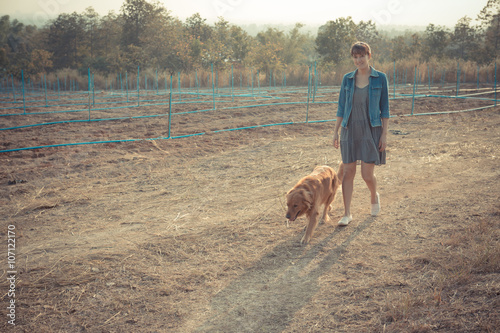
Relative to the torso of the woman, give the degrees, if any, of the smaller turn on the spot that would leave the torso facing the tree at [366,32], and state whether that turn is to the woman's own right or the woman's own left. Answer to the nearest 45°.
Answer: approximately 180°

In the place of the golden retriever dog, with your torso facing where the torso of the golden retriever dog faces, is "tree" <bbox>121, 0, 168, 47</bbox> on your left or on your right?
on your right

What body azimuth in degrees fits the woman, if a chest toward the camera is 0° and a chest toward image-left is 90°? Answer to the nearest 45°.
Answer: approximately 0°

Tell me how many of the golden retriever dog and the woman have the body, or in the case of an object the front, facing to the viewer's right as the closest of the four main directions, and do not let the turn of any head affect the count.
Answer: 0

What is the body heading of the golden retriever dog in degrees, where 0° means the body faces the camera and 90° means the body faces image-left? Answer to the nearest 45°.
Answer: approximately 45°

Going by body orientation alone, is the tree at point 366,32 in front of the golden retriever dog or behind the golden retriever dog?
behind

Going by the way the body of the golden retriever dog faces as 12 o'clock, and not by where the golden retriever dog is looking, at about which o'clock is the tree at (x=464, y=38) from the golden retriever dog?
The tree is roughly at 5 o'clock from the golden retriever dog.
